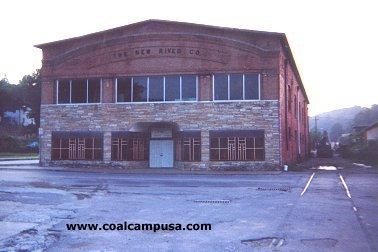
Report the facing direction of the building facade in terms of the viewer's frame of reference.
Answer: facing the viewer

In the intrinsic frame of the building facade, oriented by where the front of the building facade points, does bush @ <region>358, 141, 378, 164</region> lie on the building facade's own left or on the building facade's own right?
on the building facade's own left
